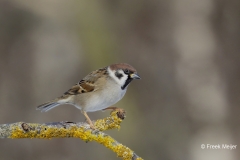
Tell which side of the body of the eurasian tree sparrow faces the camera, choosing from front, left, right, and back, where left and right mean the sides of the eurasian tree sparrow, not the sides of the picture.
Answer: right
